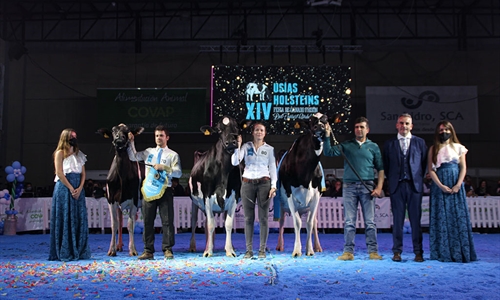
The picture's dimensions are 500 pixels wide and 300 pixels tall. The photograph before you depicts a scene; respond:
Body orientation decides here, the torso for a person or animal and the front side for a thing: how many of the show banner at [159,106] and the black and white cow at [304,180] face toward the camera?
2

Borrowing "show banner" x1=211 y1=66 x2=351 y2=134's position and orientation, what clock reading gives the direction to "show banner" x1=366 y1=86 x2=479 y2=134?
"show banner" x1=366 y1=86 x2=479 y2=134 is roughly at 8 o'clock from "show banner" x1=211 y1=66 x2=351 y2=134.

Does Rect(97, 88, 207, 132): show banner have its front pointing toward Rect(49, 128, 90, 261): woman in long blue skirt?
yes

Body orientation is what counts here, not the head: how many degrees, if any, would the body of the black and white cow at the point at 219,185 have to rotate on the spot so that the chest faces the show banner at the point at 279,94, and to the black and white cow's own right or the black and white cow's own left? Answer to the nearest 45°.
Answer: approximately 180°

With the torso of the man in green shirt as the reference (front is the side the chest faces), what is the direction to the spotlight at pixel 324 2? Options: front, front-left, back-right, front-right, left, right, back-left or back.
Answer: back

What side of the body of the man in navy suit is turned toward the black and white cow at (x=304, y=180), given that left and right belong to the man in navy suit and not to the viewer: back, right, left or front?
right
